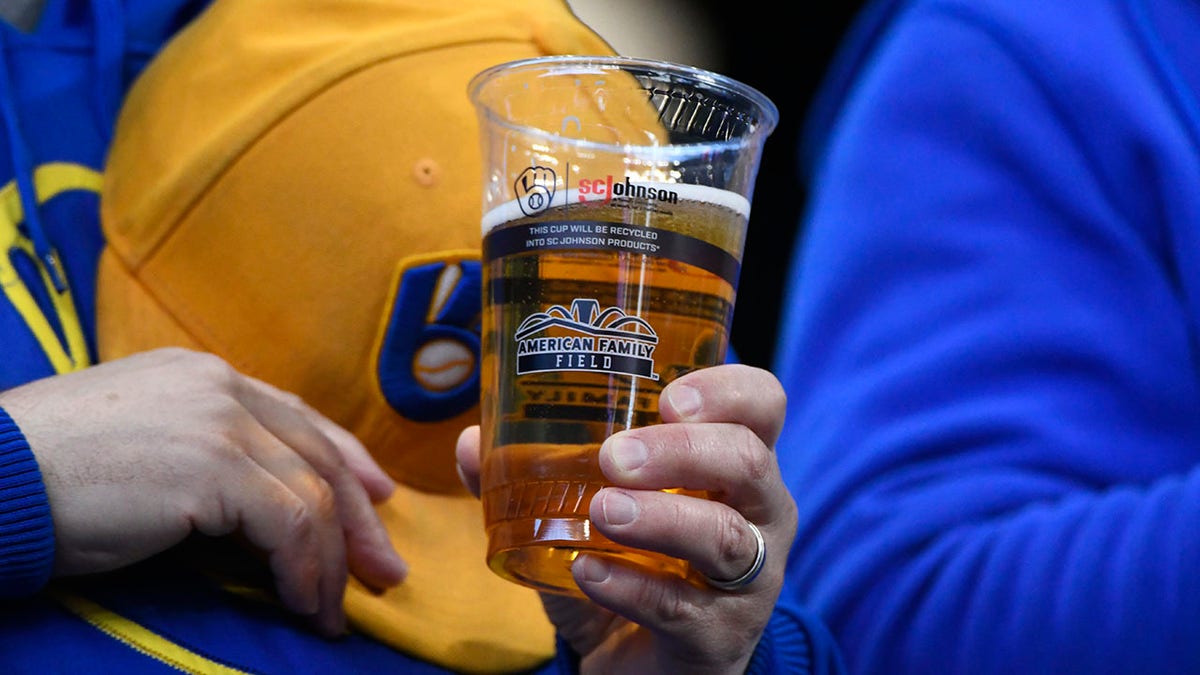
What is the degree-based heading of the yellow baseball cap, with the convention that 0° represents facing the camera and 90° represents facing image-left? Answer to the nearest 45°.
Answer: approximately 315°
